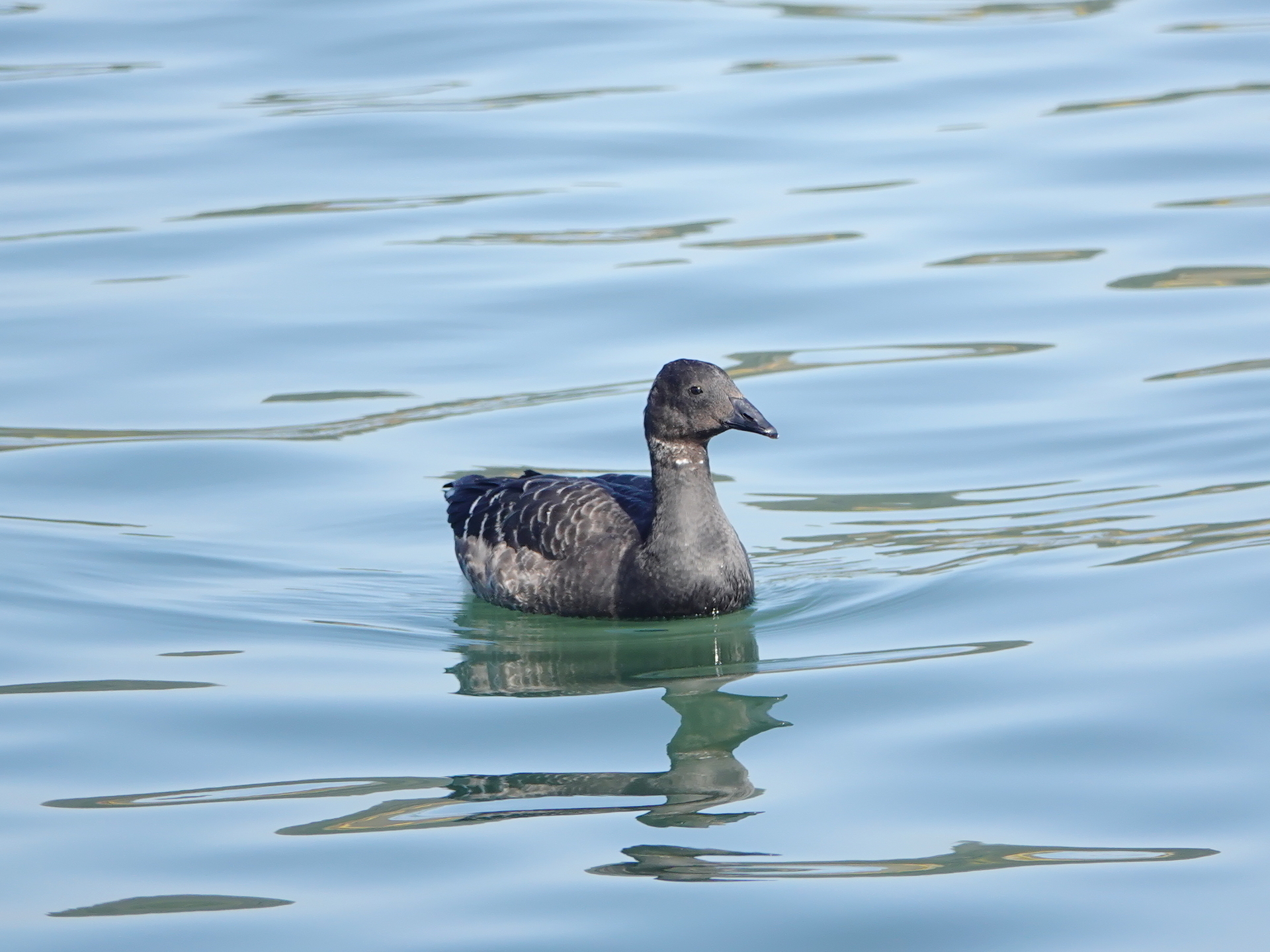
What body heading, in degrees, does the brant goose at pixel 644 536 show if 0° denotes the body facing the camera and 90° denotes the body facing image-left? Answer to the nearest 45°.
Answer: approximately 315°
